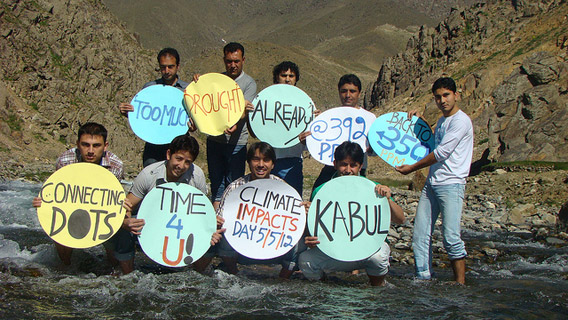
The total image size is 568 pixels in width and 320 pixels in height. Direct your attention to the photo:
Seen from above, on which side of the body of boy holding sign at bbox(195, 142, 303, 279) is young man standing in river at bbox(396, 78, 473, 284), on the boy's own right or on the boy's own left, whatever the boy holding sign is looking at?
on the boy's own left

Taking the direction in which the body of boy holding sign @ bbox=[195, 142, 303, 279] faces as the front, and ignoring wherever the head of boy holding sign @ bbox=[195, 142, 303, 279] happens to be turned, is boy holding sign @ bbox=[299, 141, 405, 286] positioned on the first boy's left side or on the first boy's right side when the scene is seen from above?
on the first boy's left side

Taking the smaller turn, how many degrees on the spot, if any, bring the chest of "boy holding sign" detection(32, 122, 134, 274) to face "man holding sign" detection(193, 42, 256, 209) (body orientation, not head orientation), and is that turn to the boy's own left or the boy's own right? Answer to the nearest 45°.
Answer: approximately 90° to the boy's own left

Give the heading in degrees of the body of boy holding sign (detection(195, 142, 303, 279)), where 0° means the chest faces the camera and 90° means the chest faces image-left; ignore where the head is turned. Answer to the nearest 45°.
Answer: approximately 0°

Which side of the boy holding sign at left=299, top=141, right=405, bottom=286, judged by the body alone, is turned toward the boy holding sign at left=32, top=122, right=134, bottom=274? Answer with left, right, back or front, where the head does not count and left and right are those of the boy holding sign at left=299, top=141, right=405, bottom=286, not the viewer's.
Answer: right

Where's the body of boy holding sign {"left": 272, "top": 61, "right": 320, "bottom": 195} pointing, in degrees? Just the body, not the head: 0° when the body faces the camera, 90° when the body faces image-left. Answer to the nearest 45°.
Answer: approximately 0°
